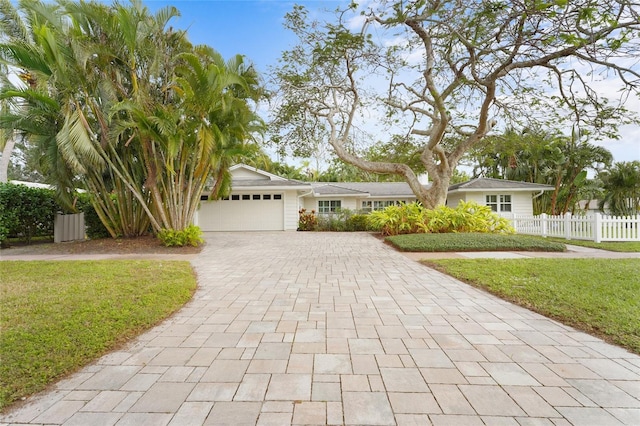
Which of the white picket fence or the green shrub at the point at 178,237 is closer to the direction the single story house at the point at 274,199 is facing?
the green shrub

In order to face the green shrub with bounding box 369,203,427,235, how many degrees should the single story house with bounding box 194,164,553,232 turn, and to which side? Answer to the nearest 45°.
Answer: approximately 45° to its left

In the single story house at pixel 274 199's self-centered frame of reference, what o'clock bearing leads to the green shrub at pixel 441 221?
The green shrub is roughly at 10 o'clock from the single story house.

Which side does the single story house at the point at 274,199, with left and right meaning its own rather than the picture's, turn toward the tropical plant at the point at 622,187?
left

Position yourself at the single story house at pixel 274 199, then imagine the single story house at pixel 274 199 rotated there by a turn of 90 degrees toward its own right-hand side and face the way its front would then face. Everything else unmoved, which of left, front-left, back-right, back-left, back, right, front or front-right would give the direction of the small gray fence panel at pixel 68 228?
front-left

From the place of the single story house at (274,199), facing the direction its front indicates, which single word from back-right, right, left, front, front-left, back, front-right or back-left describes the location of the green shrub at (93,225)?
front-right

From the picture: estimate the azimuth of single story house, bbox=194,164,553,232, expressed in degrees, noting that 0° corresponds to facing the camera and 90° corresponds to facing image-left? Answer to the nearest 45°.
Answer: approximately 0°
